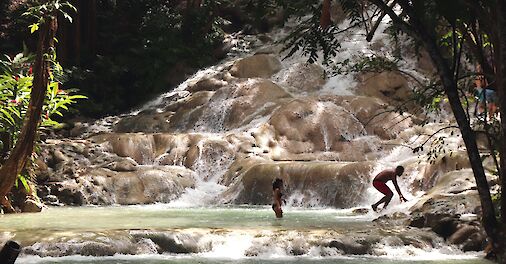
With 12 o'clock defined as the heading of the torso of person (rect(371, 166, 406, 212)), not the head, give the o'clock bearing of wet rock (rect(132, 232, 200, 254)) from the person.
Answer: The wet rock is roughly at 4 o'clock from the person.

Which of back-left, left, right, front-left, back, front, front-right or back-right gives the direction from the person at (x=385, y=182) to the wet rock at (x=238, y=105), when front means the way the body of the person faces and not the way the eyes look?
back-left

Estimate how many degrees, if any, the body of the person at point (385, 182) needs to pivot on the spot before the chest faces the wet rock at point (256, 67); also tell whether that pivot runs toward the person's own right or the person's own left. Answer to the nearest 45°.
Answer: approximately 135° to the person's own left

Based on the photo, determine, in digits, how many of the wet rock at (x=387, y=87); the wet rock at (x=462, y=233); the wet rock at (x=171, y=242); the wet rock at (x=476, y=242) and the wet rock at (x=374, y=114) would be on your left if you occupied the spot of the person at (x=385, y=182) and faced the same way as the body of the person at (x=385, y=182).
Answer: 2

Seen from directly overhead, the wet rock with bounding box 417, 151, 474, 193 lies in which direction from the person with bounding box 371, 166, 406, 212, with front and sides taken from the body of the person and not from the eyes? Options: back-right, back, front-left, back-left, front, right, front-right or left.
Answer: front-left

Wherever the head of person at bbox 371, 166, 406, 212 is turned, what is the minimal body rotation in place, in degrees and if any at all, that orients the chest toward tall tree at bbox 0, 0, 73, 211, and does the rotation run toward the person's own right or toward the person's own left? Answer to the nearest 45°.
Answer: approximately 135° to the person's own right

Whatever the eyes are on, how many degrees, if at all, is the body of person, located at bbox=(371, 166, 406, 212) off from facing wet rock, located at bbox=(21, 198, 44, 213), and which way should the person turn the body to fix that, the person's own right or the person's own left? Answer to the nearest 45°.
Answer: approximately 180°

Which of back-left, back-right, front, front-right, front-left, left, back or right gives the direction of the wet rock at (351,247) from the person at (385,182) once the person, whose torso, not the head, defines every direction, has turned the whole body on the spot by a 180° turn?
left

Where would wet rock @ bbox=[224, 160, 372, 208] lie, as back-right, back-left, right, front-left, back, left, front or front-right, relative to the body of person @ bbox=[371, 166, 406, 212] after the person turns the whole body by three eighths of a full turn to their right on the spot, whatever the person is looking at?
right

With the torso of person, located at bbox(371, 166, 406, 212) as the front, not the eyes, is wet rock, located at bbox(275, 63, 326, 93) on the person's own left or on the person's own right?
on the person's own left

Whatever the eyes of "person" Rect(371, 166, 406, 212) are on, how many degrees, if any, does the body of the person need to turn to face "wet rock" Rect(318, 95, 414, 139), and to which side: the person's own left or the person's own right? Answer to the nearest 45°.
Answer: approximately 90° to the person's own left

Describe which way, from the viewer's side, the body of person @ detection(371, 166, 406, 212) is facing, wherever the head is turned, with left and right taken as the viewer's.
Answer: facing to the right of the viewer

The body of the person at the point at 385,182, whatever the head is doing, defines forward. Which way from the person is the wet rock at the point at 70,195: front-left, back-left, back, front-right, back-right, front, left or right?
back
